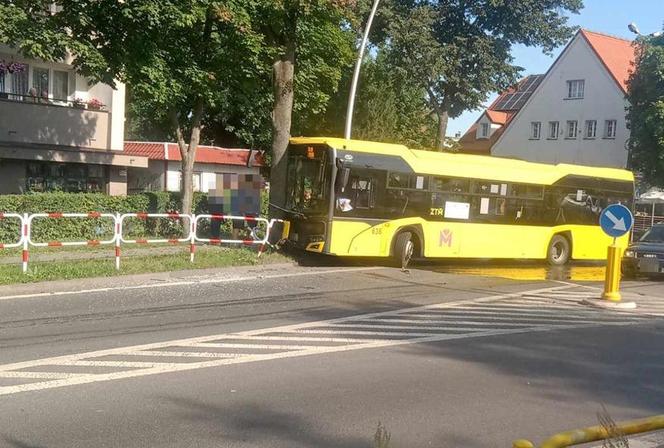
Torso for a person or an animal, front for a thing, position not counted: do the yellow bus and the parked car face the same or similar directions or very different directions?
same or similar directions

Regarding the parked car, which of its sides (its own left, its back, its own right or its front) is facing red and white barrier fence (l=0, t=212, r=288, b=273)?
front

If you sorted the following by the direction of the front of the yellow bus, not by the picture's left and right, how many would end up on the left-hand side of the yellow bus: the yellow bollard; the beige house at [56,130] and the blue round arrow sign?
2

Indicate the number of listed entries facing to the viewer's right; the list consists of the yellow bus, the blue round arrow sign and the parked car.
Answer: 0

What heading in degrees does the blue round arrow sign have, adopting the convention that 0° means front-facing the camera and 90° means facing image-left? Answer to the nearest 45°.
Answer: approximately 0°

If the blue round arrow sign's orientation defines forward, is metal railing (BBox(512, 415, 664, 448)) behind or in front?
in front

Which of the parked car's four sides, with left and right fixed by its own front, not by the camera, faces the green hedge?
front

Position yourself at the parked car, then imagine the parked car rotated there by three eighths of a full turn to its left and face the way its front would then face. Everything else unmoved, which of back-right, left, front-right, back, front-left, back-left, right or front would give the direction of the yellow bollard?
right

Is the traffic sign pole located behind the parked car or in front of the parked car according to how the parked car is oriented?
in front

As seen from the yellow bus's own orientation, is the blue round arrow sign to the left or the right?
on its left

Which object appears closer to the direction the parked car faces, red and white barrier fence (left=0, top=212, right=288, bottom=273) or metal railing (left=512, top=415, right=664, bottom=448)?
the red and white barrier fence

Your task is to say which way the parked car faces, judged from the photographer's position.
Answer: facing the viewer and to the left of the viewer
